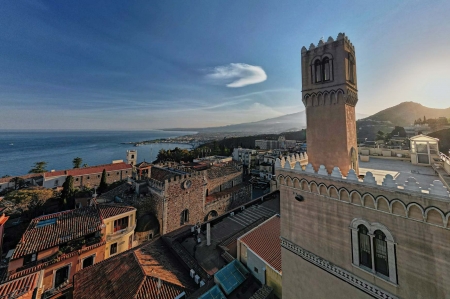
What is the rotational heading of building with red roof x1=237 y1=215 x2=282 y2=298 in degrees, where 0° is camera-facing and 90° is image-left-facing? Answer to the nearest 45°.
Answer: approximately 45°

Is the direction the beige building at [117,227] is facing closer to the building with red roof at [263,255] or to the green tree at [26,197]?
the building with red roof

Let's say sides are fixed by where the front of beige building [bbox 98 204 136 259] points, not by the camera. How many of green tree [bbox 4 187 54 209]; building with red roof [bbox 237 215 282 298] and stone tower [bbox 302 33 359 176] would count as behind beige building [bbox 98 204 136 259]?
1

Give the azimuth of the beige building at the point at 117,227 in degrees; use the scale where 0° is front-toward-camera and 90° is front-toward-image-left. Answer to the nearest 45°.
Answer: approximately 315°

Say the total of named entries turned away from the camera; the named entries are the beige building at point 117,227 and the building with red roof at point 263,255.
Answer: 0

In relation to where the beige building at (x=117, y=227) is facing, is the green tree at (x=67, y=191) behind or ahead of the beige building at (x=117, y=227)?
behind

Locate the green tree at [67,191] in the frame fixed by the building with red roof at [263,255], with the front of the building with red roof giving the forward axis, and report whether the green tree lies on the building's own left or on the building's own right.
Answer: on the building's own right

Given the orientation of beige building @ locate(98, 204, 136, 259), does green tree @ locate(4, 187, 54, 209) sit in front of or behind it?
behind

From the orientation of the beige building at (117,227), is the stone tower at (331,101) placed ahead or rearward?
ahead
